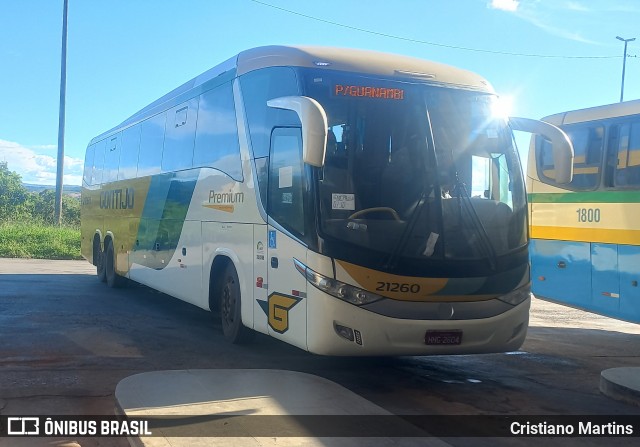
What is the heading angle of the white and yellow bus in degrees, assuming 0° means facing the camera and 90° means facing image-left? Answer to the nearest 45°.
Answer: approximately 315°

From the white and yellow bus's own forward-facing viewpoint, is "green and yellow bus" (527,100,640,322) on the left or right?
on its left
